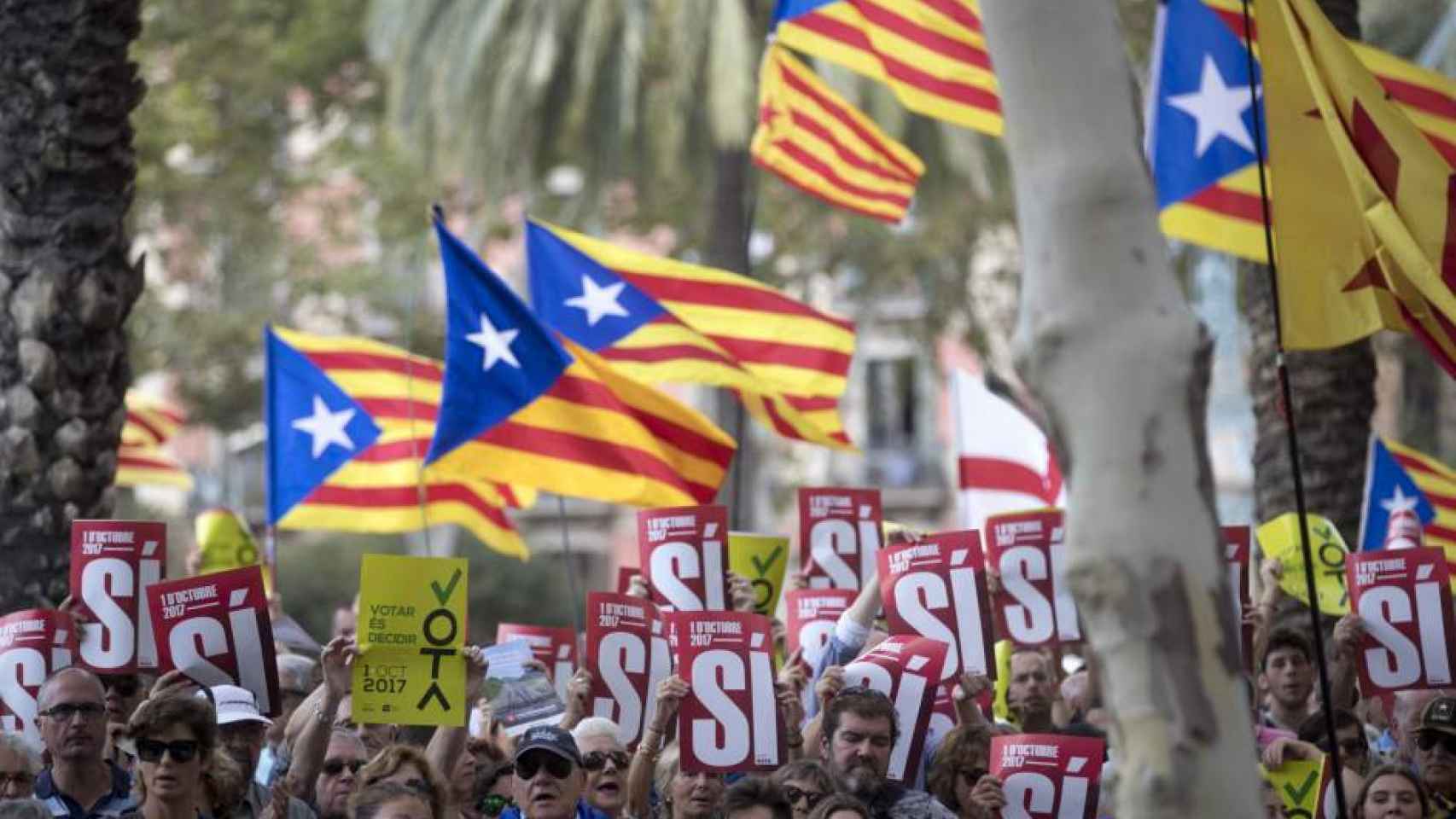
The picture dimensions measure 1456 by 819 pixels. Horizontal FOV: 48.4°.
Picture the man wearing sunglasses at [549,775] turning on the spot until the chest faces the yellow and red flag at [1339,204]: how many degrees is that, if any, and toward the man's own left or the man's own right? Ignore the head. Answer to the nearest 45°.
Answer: approximately 90° to the man's own left

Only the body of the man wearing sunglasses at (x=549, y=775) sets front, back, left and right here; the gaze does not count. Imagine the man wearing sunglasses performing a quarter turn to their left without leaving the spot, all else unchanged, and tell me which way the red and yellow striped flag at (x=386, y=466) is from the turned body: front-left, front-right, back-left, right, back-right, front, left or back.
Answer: left

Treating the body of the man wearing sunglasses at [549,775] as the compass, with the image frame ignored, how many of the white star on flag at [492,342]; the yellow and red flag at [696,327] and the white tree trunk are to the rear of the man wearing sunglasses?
2

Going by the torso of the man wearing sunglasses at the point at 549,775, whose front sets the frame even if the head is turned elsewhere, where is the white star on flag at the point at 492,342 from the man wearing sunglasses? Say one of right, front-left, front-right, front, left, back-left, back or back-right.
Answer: back

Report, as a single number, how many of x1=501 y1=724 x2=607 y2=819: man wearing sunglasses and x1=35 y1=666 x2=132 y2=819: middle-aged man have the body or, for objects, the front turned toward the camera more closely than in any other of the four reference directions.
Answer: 2

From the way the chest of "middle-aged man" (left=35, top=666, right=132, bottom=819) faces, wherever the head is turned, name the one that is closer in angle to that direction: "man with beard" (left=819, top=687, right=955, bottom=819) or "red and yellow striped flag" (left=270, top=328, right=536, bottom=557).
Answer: the man with beard

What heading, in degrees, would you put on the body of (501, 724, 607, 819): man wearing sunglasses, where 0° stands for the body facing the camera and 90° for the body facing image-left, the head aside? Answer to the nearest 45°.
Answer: approximately 0°

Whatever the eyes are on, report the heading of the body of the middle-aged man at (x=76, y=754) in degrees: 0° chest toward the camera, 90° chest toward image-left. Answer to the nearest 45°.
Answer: approximately 0°
